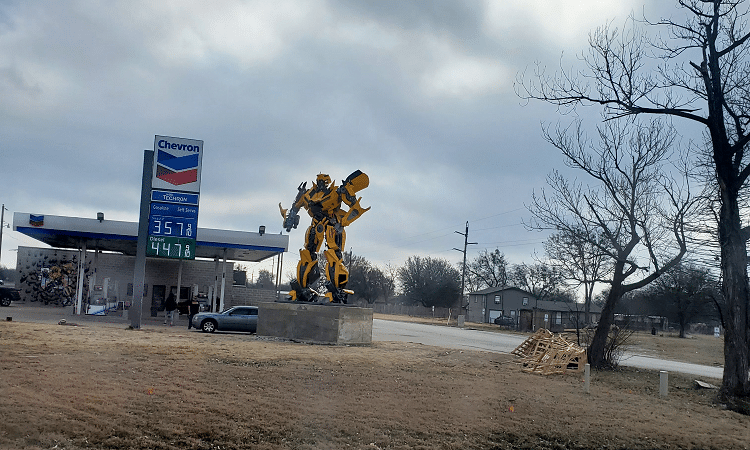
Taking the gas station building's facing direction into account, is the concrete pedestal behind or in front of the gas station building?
in front

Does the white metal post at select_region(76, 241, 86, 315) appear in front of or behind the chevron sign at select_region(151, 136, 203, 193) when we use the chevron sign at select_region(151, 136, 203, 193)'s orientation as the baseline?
behind

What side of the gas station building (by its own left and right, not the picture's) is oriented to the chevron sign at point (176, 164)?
front

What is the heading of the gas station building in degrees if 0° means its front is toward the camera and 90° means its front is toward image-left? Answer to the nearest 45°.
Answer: approximately 0°

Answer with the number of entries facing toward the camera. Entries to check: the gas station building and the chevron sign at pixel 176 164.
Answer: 2

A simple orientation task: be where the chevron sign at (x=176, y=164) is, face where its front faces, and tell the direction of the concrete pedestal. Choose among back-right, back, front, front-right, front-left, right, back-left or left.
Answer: front-left

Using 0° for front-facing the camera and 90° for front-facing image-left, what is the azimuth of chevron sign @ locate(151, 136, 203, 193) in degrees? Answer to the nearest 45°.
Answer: approximately 0°

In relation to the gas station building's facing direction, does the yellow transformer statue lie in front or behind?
in front
